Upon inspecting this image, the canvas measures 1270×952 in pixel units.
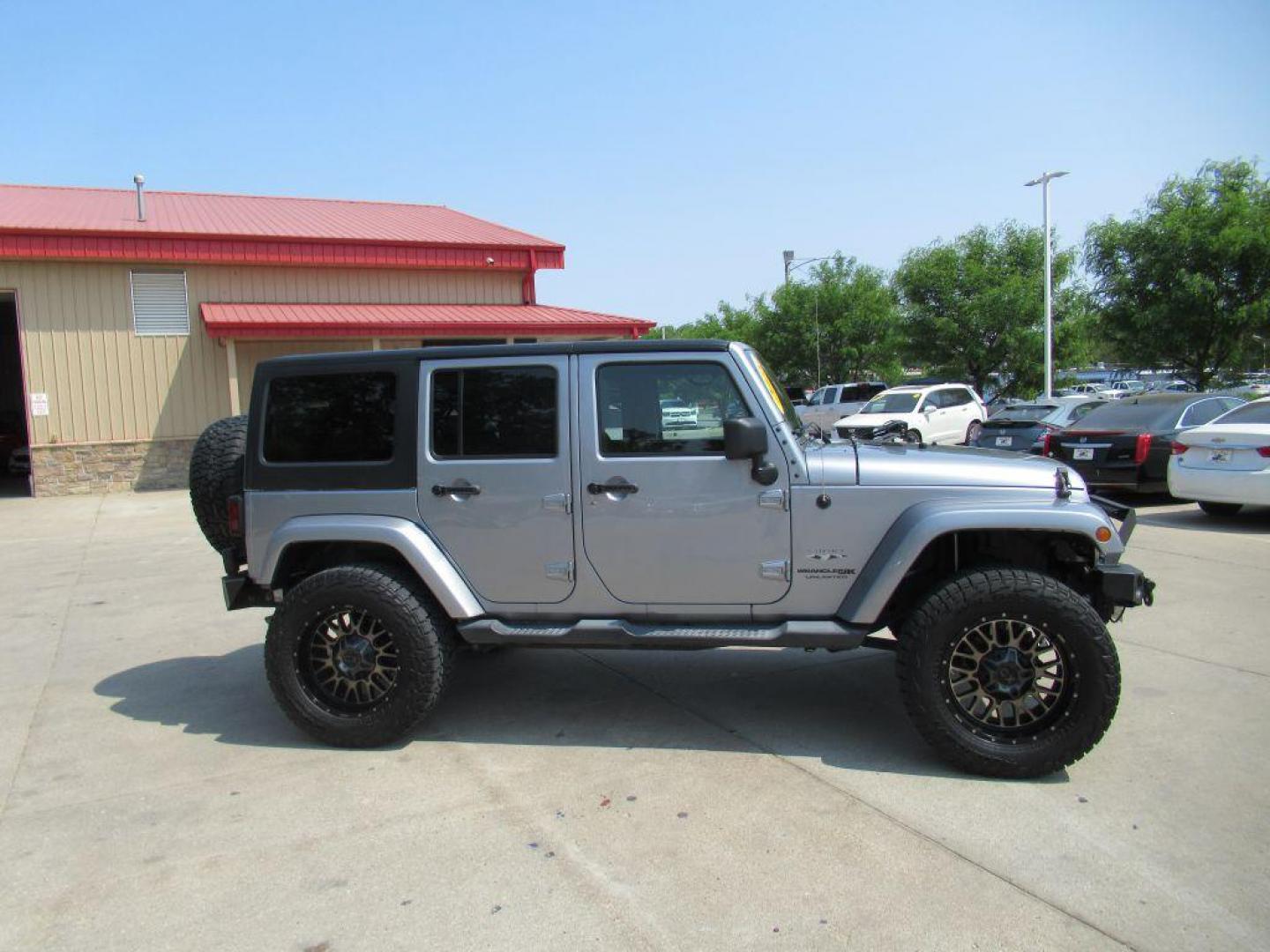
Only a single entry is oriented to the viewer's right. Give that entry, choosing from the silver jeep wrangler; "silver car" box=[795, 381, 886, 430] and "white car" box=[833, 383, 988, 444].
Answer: the silver jeep wrangler

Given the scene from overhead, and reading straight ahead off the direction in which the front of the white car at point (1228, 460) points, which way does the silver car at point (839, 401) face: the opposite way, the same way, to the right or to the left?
the opposite way

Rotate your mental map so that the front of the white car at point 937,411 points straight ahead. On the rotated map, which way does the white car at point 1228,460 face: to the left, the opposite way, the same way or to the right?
the opposite way

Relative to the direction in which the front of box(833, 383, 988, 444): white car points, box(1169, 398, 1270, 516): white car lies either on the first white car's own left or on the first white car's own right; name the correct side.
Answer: on the first white car's own left

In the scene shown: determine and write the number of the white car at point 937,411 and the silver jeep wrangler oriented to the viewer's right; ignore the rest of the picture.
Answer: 1

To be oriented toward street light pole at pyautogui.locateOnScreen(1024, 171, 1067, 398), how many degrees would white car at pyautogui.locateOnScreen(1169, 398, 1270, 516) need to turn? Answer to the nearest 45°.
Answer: approximately 45° to its left

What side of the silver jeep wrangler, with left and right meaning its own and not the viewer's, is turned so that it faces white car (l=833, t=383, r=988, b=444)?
left

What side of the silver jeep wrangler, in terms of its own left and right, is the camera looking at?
right

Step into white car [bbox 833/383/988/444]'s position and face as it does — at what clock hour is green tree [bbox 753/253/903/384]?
The green tree is roughly at 4 o'clock from the white car.

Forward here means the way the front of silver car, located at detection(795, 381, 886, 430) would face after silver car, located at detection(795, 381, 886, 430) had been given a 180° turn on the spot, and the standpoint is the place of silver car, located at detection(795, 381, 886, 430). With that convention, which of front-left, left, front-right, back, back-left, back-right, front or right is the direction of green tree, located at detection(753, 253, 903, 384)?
front-left

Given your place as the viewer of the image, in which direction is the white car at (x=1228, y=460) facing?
facing away from the viewer and to the right of the viewer

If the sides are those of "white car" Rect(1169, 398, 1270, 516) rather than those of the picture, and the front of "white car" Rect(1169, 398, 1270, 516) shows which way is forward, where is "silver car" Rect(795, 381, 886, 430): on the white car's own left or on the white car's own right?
on the white car's own left

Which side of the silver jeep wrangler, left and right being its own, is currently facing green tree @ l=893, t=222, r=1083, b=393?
left
